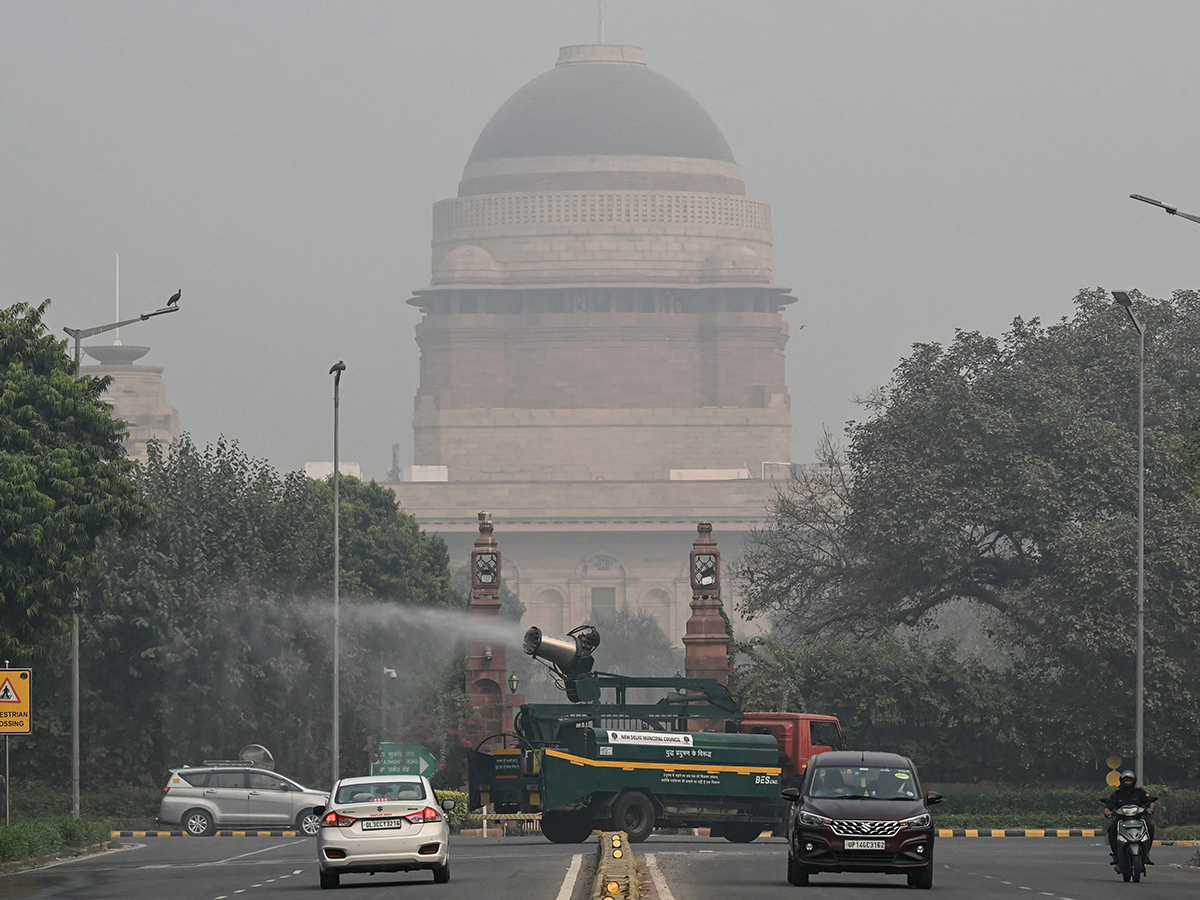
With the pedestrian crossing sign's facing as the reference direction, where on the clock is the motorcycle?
The motorcycle is roughly at 10 o'clock from the pedestrian crossing sign.

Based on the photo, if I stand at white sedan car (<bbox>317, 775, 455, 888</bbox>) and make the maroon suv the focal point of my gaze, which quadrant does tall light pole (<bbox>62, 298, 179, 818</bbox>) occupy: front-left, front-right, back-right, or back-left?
back-left

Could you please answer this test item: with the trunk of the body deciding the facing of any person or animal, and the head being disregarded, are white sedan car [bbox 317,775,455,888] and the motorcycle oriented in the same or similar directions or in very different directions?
very different directions

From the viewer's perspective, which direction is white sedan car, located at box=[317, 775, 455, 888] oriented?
away from the camera

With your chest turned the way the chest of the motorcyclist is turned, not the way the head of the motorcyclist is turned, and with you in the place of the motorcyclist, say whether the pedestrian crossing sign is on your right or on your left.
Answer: on your right

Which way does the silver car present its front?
to the viewer's right

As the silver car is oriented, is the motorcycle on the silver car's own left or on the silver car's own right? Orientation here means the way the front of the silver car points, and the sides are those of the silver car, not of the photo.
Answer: on the silver car's own right

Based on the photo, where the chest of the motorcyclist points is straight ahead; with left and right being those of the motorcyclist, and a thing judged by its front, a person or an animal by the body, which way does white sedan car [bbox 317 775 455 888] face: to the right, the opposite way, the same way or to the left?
the opposite way

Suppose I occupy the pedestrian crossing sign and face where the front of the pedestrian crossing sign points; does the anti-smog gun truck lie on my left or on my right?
on my left

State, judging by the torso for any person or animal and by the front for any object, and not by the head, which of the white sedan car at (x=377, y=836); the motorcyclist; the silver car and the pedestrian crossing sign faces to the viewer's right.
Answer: the silver car

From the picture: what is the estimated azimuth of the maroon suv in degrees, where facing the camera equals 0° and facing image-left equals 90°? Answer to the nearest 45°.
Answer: approximately 0°

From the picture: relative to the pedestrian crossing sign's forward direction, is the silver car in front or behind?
behind

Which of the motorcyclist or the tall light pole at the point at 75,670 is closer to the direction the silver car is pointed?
the motorcyclist

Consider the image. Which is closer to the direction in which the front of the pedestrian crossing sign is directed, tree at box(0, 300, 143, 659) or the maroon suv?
the maroon suv

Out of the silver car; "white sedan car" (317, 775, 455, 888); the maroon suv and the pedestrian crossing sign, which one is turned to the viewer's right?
the silver car

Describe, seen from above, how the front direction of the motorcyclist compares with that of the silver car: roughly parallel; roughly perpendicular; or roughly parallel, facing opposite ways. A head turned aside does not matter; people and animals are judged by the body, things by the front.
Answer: roughly perpendicular
